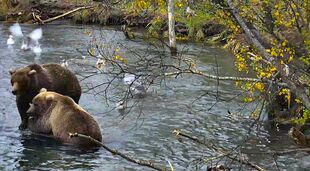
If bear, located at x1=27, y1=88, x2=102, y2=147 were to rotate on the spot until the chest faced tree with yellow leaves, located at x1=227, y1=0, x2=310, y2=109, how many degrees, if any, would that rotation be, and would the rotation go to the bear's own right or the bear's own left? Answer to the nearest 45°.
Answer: approximately 180°

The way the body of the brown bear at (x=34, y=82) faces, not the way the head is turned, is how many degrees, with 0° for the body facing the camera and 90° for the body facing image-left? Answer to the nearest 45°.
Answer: approximately 45°

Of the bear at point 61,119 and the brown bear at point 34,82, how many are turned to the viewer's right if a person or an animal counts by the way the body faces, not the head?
0

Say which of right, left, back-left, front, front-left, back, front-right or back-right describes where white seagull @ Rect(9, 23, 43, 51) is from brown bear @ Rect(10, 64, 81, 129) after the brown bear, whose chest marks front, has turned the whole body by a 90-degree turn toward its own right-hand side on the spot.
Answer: front-right

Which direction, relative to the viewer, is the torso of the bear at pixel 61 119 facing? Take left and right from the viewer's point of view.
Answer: facing away from the viewer and to the left of the viewer

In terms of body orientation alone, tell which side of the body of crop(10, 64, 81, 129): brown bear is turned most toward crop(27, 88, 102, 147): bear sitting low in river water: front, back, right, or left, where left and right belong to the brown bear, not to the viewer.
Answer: left
